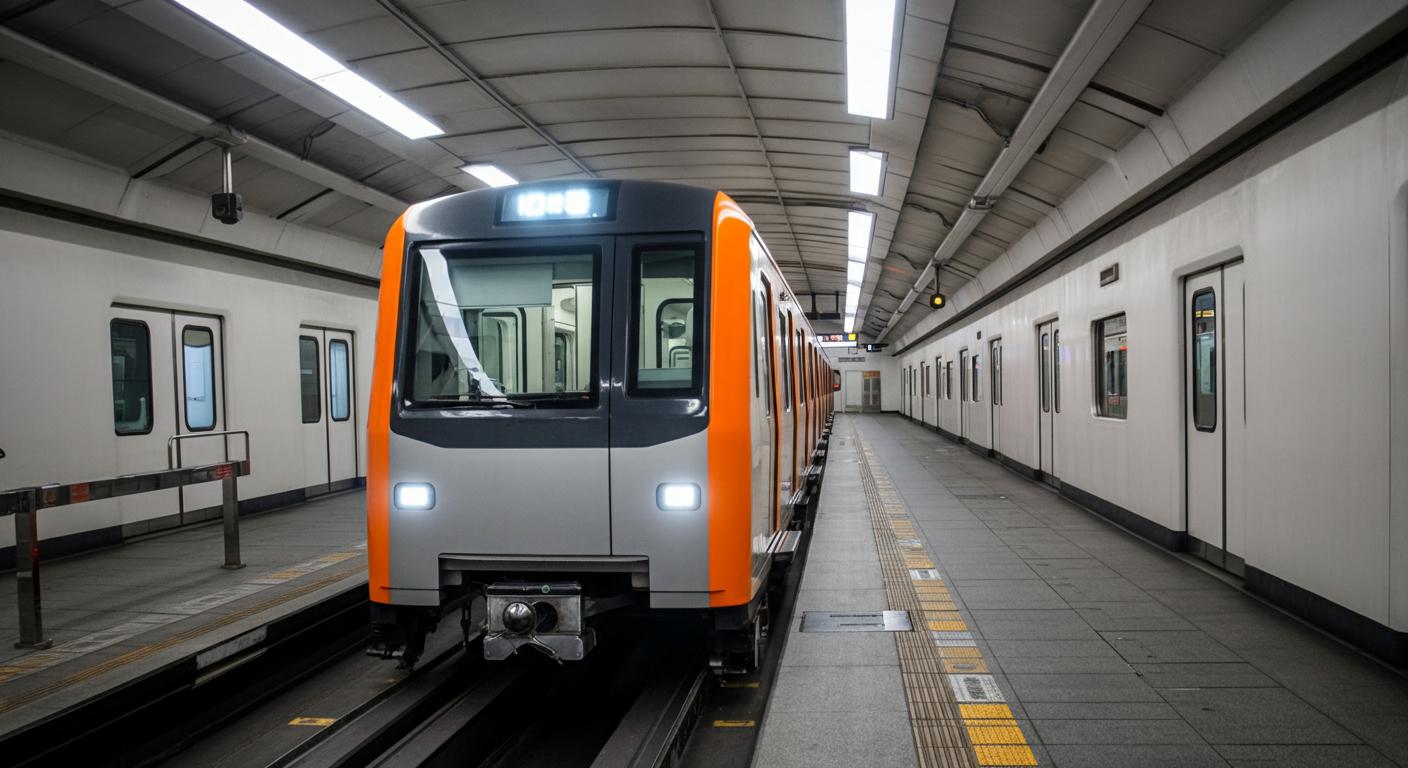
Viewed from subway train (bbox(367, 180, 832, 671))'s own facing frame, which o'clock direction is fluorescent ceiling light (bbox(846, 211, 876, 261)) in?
The fluorescent ceiling light is roughly at 7 o'clock from the subway train.

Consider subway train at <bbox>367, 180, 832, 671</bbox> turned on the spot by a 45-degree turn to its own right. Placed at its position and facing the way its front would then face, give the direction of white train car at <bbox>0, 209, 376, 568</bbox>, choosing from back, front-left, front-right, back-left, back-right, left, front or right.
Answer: right

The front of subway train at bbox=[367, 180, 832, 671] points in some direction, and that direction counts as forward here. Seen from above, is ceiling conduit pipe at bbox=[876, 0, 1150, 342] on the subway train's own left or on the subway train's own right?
on the subway train's own left

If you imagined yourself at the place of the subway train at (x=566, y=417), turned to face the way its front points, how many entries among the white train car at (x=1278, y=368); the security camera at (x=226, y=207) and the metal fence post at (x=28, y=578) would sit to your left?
1

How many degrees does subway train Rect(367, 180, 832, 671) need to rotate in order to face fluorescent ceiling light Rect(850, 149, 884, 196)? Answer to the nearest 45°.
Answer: approximately 135° to its left

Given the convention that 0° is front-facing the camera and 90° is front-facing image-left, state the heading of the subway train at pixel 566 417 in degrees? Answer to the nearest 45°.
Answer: approximately 0°

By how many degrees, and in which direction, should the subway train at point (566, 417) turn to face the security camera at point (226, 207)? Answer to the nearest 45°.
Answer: approximately 135° to its right
